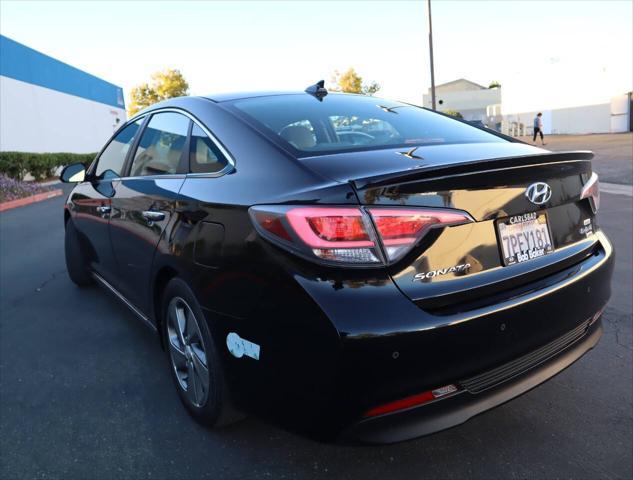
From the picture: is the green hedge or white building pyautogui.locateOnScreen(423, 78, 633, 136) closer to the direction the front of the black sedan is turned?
the green hedge

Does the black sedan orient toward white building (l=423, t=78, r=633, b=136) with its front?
no

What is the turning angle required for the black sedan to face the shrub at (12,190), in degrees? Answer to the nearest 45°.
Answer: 0° — it already faces it

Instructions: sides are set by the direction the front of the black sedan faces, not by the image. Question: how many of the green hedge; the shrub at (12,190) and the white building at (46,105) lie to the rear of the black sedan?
0

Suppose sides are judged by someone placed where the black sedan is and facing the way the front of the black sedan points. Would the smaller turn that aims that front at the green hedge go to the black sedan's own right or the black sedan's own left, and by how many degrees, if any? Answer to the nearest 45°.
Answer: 0° — it already faces it

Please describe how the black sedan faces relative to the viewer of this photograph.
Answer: facing away from the viewer and to the left of the viewer

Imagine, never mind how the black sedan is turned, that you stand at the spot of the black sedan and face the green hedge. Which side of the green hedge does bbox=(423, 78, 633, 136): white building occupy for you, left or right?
right

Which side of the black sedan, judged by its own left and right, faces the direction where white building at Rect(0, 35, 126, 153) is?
front
